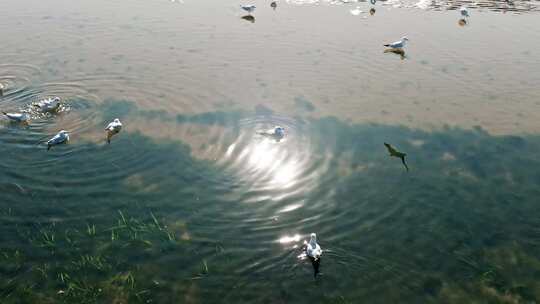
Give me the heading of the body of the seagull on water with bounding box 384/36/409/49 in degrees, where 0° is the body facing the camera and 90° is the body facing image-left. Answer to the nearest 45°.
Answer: approximately 270°

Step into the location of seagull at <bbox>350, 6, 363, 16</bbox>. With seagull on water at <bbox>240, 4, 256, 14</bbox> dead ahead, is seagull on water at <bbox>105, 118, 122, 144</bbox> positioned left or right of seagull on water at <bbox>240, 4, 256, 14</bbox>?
left

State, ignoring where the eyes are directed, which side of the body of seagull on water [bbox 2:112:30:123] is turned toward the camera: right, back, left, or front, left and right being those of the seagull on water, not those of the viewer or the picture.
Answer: right

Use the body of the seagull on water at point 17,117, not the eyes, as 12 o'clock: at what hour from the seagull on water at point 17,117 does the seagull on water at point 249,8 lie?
the seagull on water at point 249,8 is roughly at 11 o'clock from the seagull on water at point 17,117.
